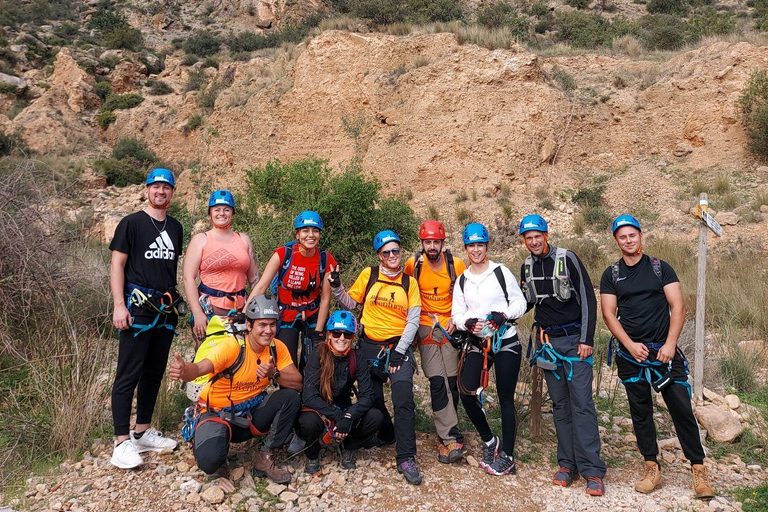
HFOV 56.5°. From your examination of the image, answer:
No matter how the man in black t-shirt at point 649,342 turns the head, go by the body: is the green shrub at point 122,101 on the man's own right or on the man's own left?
on the man's own right

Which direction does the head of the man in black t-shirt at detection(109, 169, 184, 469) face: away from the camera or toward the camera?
toward the camera

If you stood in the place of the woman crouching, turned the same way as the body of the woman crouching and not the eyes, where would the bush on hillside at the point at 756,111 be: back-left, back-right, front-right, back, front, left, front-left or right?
back-left

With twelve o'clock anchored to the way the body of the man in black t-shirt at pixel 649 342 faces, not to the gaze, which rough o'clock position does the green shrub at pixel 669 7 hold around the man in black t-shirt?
The green shrub is roughly at 6 o'clock from the man in black t-shirt.

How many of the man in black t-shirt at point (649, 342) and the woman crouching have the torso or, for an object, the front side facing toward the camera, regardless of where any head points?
2

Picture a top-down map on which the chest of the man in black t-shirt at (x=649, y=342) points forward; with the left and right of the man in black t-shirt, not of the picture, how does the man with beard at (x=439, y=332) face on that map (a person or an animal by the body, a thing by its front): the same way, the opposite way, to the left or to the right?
the same way

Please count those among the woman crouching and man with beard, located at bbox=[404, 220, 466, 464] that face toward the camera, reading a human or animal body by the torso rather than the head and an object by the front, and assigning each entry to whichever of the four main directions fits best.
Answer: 2

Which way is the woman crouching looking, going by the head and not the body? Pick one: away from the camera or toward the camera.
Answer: toward the camera

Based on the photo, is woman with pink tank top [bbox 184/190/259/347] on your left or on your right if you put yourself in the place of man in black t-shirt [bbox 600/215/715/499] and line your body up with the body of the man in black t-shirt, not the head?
on your right

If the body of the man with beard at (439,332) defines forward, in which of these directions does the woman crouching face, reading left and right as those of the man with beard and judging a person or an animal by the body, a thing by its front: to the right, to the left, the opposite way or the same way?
the same way

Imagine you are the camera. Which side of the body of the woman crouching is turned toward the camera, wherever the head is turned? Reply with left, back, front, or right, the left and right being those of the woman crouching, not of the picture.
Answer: front

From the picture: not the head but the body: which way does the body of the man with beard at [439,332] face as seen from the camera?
toward the camera

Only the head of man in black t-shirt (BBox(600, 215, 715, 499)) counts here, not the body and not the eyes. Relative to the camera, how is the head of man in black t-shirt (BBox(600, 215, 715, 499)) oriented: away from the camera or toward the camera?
toward the camera

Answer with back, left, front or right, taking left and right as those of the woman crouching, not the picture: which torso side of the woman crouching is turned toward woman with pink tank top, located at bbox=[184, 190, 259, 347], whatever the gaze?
right
